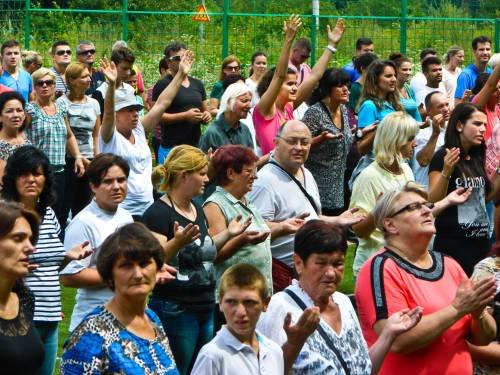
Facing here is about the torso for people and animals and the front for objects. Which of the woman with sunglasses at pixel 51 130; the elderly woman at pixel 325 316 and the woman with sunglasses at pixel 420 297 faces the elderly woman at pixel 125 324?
the woman with sunglasses at pixel 51 130

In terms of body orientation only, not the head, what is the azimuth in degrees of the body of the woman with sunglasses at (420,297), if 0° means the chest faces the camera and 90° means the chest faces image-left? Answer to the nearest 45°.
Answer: approximately 315°

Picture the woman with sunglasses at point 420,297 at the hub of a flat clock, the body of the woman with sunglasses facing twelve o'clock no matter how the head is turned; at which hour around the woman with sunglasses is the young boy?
The young boy is roughly at 3 o'clock from the woman with sunglasses.

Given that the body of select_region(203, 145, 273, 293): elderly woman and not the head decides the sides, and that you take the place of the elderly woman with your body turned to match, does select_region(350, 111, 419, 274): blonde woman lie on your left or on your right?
on your left

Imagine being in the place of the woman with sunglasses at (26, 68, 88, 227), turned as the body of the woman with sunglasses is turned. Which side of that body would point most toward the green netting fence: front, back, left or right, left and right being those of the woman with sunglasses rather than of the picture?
back

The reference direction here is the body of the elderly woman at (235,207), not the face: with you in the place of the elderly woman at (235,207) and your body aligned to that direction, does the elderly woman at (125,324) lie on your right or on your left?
on your right

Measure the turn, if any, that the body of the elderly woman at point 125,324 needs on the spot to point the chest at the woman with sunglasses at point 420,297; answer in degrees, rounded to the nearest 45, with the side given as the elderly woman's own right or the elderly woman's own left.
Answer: approximately 90° to the elderly woman's own left

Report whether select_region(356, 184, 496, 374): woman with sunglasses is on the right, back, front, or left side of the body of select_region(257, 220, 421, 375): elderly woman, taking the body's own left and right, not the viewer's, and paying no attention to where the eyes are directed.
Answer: left
